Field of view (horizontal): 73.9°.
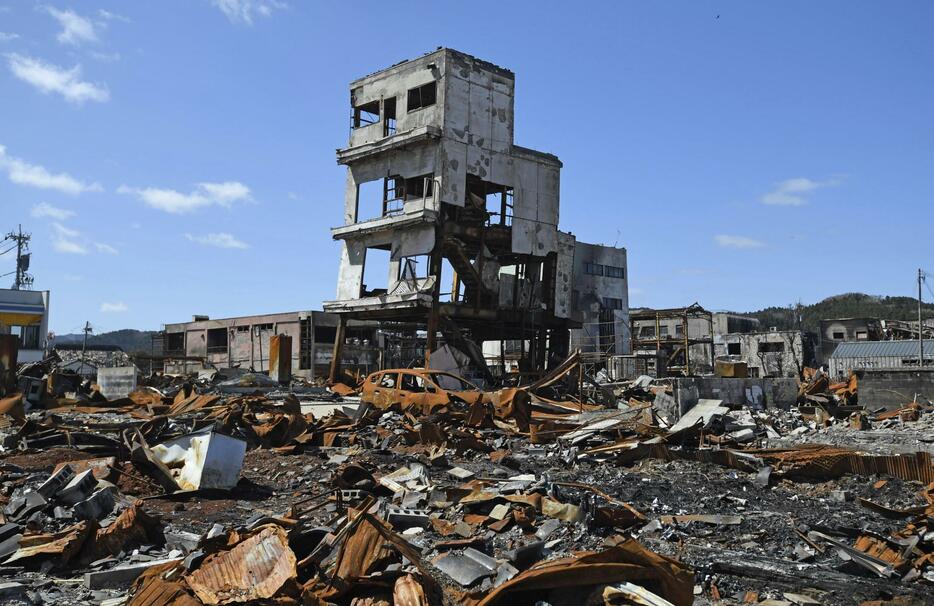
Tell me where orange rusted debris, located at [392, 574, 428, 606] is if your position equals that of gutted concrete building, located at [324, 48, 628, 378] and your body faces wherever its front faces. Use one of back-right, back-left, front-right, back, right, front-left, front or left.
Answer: front-left

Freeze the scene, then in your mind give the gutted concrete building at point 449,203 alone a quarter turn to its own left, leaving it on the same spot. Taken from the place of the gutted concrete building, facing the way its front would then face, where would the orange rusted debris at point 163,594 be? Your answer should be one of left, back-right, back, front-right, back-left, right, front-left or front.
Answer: front-right

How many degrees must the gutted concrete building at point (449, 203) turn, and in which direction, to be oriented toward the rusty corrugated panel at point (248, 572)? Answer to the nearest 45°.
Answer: approximately 45° to its left

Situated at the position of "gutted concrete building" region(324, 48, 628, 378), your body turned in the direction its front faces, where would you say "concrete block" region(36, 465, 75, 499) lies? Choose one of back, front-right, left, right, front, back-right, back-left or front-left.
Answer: front-left

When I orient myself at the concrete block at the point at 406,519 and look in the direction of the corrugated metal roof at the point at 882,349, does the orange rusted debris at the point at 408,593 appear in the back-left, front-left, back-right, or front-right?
back-right

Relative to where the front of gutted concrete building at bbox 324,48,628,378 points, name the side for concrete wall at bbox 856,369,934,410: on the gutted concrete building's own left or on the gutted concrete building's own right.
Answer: on the gutted concrete building's own left

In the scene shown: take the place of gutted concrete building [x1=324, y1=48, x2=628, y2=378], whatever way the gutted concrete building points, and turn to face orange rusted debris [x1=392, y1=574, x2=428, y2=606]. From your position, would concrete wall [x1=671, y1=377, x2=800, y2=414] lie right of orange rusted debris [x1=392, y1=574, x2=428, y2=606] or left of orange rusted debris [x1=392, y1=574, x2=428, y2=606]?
left

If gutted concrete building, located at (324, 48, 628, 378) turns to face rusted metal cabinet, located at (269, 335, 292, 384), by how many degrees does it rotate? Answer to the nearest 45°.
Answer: approximately 45° to its right

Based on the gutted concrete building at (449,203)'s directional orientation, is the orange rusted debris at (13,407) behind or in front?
in front

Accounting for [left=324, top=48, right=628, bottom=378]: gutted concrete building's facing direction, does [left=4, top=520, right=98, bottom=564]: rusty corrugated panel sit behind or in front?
in front

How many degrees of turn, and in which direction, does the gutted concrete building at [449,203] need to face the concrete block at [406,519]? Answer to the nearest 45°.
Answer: approximately 45° to its left
